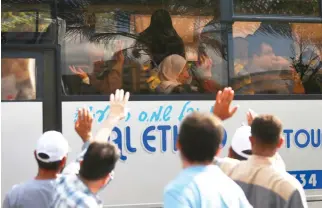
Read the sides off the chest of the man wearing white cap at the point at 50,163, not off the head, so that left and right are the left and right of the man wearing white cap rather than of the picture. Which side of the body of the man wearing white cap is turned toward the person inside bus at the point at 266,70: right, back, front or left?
front

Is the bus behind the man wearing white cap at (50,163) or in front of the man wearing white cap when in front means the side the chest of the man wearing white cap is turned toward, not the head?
in front

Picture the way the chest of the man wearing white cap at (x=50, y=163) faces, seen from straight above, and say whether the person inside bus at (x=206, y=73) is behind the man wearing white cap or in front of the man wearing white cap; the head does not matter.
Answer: in front

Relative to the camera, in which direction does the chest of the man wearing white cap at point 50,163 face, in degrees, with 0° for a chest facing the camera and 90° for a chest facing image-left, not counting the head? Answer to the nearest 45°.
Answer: approximately 225°

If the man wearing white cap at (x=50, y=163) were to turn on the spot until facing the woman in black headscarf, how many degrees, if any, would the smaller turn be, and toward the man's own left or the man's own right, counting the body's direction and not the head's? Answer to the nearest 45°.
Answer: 0° — they already face them

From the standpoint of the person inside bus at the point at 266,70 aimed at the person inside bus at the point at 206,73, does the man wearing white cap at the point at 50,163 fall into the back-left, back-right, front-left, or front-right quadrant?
front-left
